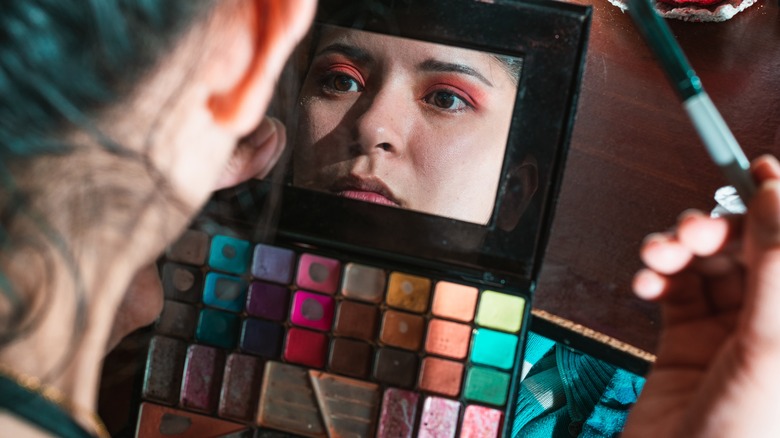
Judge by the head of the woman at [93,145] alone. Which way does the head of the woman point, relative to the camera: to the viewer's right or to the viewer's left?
to the viewer's right

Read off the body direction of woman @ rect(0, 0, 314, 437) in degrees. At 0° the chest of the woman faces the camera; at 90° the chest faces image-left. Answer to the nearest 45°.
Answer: approximately 225°

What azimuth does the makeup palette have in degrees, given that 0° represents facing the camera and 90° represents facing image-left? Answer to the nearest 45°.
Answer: approximately 0°
